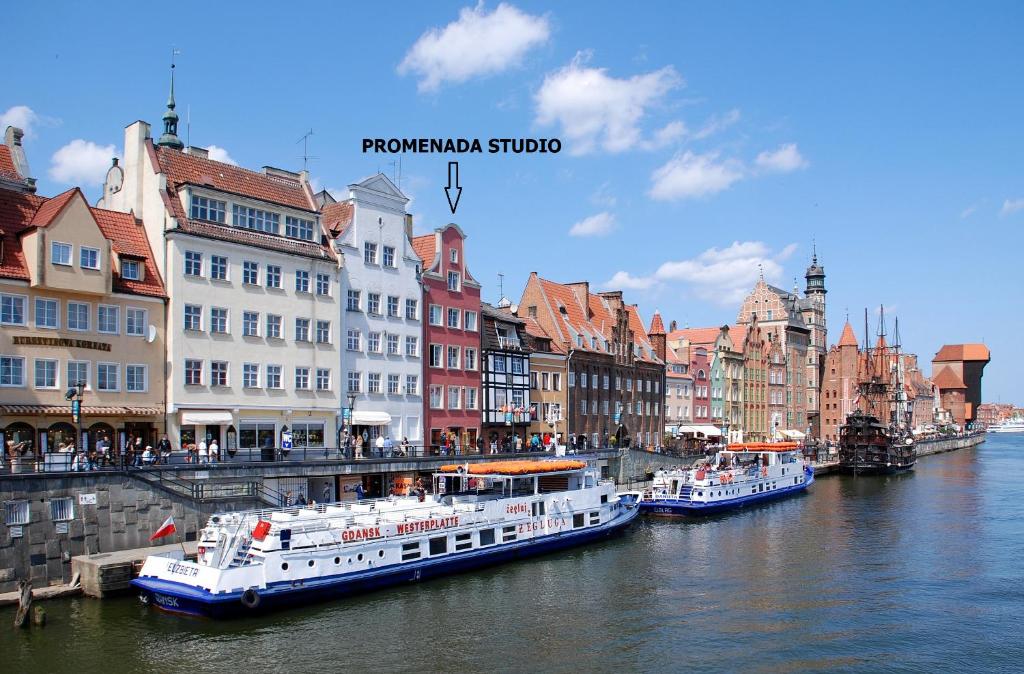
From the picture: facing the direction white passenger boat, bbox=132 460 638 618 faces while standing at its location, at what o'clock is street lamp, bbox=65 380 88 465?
The street lamp is roughly at 8 o'clock from the white passenger boat.

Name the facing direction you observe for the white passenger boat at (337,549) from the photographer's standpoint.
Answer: facing away from the viewer and to the right of the viewer

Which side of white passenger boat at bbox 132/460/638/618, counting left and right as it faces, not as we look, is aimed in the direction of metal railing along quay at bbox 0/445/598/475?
left
